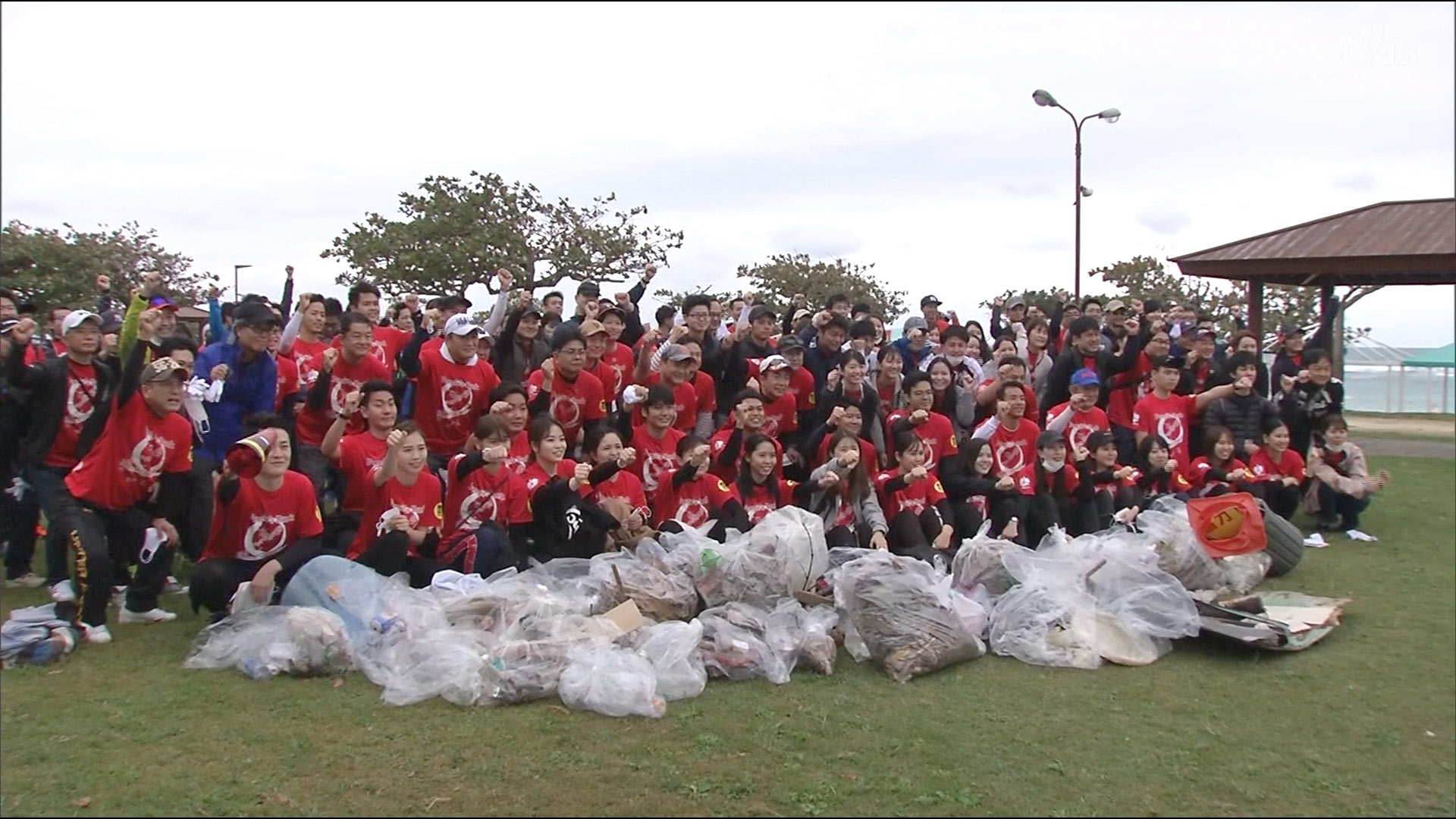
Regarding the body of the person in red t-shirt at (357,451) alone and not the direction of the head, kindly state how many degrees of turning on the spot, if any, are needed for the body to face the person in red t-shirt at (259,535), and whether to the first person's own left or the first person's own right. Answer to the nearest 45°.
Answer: approximately 90° to the first person's own right

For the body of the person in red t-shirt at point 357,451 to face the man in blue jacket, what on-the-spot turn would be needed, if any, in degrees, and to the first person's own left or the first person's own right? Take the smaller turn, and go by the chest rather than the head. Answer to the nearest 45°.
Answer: approximately 180°

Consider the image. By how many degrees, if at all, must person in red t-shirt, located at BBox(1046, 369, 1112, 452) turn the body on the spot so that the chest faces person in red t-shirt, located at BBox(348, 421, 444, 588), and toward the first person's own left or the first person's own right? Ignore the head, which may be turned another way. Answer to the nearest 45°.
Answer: approximately 45° to the first person's own right

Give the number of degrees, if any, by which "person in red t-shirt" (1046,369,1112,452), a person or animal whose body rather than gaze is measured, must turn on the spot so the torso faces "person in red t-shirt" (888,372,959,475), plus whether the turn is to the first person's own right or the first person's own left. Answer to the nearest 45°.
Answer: approximately 45° to the first person's own right

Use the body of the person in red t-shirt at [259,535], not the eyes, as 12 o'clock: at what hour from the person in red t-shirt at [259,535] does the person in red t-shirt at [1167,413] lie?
the person in red t-shirt at [1167,413] is roughly at 9 o'clock from the person in red t-shirt at [259,535].

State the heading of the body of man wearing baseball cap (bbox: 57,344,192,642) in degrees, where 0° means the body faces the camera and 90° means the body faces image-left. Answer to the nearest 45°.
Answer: approximately 315°

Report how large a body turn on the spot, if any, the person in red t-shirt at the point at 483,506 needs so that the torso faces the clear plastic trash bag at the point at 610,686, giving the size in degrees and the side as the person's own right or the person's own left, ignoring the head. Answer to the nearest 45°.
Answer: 0° — they already face it

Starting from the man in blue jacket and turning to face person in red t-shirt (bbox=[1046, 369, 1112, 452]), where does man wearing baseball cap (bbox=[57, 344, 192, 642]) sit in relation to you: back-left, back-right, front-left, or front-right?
back-right

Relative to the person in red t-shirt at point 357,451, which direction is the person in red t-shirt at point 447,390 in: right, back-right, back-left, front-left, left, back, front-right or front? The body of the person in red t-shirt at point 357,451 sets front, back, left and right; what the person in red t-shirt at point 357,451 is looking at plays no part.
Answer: left

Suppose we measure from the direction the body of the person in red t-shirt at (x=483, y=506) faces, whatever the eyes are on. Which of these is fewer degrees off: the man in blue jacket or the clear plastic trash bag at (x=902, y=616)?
the clear plastic trash bag
